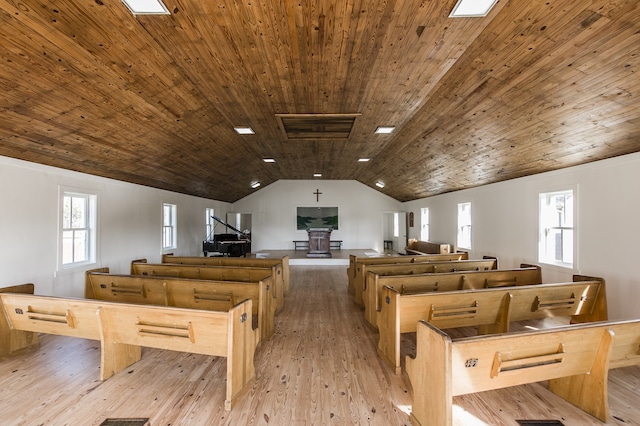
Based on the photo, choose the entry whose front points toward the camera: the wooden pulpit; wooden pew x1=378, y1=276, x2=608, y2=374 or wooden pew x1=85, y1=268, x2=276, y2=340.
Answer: the wooden pulpit

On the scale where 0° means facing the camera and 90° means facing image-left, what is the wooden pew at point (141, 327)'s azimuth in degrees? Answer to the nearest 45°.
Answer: approximately 225°

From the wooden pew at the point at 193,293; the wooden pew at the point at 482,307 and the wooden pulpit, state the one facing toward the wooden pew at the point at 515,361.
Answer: the wooden pulpit

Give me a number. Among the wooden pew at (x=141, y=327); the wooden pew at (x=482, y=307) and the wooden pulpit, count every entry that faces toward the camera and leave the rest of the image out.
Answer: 1

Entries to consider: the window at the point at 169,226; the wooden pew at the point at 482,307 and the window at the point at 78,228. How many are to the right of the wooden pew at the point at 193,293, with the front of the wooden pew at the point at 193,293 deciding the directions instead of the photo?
1

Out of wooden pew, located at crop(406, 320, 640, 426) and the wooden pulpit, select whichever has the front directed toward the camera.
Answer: the wooden pulpit

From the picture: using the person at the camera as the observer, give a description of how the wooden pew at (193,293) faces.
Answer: facing away from the viewer and to the right of the viewer

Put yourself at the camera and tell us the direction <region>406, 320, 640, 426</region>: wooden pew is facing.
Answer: facing away from the viewer and to the left of the viewer

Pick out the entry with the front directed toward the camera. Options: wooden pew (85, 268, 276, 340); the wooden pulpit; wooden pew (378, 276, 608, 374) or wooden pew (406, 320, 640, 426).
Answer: the wooden pulpit

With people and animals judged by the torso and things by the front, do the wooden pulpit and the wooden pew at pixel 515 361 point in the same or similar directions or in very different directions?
very different directions

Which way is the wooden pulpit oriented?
toward the camera

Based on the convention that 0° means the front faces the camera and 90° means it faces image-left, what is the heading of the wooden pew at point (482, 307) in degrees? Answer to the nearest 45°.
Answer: approximately 135°

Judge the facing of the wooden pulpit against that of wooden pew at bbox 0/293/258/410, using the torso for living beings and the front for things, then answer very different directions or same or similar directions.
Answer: very different directions

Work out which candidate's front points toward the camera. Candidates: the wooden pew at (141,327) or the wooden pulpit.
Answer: the wooden pulpit

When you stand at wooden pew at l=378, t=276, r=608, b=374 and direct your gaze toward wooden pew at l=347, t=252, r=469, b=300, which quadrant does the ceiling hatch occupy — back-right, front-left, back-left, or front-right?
front-left

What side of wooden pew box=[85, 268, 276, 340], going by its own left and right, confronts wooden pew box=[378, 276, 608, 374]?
right
